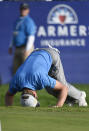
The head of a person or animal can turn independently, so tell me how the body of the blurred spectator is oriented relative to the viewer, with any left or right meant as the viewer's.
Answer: facing the viewer and to the left of the viewer

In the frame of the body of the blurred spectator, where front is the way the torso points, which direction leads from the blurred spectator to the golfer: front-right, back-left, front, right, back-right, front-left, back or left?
front-left
